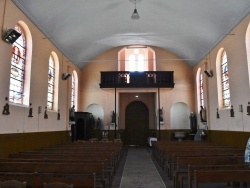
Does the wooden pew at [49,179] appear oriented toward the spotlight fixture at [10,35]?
no

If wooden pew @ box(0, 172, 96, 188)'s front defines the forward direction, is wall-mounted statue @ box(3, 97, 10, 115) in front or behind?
behind

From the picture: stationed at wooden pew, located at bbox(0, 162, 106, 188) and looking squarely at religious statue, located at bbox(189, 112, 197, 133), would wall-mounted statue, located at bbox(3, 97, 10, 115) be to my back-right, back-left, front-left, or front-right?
front-left

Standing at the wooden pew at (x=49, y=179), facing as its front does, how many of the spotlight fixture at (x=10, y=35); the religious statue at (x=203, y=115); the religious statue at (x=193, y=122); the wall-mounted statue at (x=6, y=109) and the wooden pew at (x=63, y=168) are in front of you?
0

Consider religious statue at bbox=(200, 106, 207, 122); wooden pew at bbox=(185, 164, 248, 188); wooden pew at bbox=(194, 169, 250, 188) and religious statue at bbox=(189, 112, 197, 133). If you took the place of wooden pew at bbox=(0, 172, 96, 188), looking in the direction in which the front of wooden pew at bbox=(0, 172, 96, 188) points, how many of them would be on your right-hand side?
0

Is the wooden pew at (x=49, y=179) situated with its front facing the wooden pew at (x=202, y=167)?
no

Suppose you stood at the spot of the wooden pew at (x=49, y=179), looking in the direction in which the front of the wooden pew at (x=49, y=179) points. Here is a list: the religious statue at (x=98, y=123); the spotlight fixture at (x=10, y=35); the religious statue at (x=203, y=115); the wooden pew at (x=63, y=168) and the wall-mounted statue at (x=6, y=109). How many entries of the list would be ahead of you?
0

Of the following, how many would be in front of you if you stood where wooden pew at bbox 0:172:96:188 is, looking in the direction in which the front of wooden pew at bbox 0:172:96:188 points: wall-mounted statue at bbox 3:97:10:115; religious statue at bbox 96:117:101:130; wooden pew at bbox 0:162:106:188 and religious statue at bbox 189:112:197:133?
0

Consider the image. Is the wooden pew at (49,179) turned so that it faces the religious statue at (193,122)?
no

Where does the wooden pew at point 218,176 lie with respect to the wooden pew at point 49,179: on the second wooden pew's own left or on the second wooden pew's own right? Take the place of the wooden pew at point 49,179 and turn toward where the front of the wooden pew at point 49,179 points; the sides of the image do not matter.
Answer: on the second wooden pew's own left
